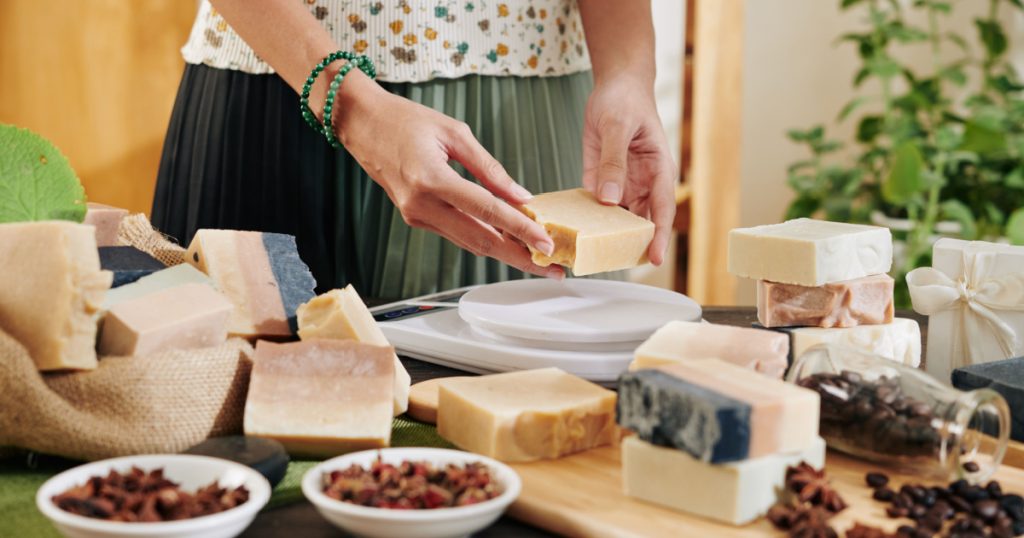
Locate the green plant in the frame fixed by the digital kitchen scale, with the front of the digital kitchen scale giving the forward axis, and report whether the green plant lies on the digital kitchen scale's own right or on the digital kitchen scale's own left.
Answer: on the digital kitchen scale's own right

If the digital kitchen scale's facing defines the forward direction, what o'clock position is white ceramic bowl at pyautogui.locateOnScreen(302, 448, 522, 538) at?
The white ceramic bowl is roughly at 8 o'clock from the digital kitchen scale.

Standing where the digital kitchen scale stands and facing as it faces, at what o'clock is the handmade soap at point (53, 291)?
The handmade soap is roughly at 9 o'clock from the digital kitchen scale.

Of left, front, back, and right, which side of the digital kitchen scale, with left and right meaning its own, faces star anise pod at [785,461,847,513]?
back

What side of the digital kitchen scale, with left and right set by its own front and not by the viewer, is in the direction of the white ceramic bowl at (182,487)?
left

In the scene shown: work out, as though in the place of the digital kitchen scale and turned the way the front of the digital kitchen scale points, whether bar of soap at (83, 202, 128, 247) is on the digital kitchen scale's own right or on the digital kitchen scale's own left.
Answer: on the digital kitchen scale's own left

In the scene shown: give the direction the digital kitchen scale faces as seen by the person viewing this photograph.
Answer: facing away from the viewer and to the left of the viewer
